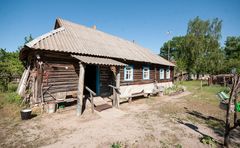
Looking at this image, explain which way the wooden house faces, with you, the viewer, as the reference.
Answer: facing the viewer and to the right of the viewer

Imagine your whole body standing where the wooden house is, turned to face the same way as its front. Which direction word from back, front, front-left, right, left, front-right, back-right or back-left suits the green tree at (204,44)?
left

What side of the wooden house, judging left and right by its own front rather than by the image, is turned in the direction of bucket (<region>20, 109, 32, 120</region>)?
right

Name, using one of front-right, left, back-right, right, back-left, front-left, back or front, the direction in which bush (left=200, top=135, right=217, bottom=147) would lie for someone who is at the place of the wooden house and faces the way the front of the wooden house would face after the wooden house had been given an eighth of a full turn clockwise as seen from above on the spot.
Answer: front-left
